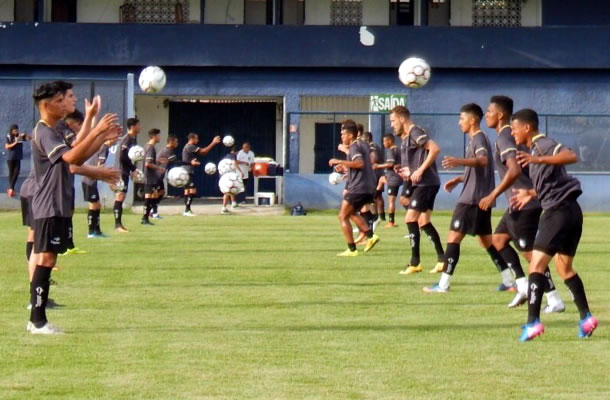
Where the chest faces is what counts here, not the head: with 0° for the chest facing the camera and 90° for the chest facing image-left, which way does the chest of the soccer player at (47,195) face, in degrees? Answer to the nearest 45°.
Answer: approximately 270°

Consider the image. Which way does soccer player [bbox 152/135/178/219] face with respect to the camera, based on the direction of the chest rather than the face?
to the viewer's right

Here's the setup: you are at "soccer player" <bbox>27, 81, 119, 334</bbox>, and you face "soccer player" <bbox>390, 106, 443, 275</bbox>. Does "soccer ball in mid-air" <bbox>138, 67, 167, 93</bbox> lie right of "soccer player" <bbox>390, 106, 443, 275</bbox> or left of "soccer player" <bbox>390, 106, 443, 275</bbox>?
left

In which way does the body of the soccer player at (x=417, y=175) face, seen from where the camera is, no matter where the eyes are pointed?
to the viewer's left

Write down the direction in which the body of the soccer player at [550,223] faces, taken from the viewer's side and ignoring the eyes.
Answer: to the viewer's left

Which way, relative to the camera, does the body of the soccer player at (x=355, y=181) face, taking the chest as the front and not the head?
to the viewer's left

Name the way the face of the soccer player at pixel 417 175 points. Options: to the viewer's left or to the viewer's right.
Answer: to the viewer's left

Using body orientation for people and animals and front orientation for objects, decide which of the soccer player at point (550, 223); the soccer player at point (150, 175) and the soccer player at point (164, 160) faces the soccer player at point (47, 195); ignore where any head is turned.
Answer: the soccer player at point (550, 223)

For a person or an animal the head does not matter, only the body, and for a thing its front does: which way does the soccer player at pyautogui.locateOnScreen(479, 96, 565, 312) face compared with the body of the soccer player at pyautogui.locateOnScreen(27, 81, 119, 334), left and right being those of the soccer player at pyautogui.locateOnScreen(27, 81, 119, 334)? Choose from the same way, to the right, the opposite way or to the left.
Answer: the opposite way

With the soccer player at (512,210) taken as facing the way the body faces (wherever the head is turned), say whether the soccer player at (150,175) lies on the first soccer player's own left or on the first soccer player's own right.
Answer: on the first soccer player's own right

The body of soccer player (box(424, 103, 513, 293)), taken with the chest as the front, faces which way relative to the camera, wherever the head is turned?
to the viewer's left

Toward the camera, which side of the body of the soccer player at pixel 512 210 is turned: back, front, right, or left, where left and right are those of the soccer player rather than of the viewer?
left

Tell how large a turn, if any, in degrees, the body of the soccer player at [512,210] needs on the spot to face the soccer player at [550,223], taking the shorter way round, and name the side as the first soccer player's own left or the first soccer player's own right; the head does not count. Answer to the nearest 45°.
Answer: approximately 90° to the first soccer player's own left
